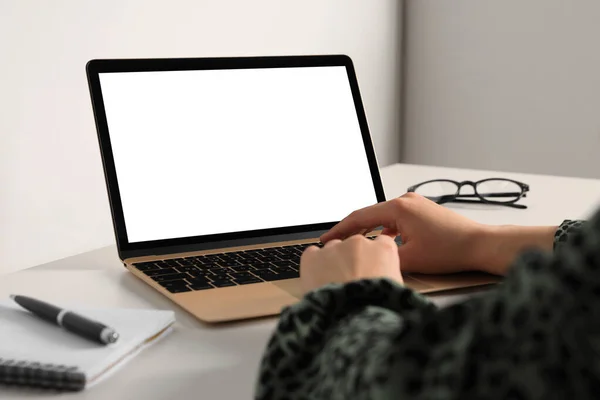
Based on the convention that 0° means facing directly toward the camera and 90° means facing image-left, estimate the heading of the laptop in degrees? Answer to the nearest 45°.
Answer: approximately 315°

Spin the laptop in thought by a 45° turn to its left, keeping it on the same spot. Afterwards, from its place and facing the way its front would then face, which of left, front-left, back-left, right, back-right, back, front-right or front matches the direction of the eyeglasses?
front-left
